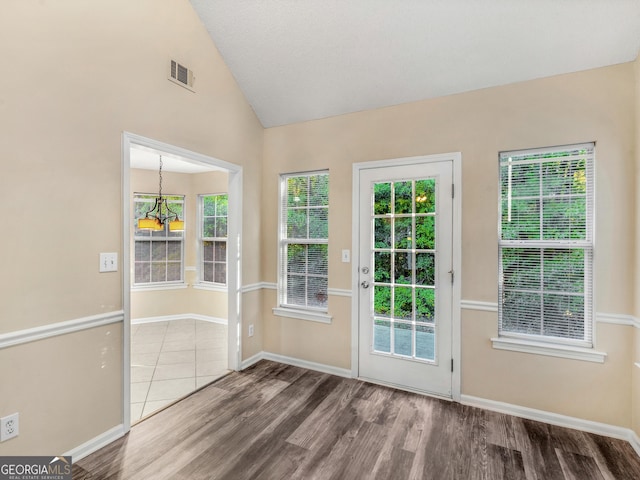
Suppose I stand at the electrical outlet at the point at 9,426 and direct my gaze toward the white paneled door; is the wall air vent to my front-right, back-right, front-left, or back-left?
front-left

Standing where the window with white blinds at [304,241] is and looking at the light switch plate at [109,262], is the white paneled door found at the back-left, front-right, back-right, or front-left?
back-left

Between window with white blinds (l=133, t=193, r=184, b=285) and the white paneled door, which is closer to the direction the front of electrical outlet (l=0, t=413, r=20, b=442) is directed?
the white paneled door

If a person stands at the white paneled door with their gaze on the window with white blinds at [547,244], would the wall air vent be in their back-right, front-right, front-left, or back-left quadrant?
back-right

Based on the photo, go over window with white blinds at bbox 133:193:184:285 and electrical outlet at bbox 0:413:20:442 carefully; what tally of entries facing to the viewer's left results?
0

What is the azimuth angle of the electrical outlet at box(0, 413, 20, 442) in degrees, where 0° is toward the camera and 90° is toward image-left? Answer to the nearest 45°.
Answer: approximately 315°

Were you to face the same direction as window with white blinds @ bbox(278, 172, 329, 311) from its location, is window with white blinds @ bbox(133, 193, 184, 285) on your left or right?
on your right

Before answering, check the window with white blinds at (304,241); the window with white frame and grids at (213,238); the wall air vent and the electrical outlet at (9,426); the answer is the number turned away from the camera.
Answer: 0

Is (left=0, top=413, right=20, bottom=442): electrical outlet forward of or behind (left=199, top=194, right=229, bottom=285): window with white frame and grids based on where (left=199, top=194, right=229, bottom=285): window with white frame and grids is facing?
forward

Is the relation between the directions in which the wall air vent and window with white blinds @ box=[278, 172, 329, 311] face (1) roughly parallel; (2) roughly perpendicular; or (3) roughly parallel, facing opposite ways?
roughly perpendicular

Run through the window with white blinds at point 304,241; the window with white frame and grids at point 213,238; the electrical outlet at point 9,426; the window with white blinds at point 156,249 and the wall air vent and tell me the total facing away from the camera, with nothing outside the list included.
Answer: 0

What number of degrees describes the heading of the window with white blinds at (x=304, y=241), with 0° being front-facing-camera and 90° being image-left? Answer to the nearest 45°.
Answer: approximately 45°

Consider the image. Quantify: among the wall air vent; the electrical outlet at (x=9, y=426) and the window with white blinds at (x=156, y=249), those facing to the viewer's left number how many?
0

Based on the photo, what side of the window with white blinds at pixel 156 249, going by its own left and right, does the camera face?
front

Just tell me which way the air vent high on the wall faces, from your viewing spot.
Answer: facing the viewer and to the right of the viewer

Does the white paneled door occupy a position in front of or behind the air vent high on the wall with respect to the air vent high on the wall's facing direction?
in front
